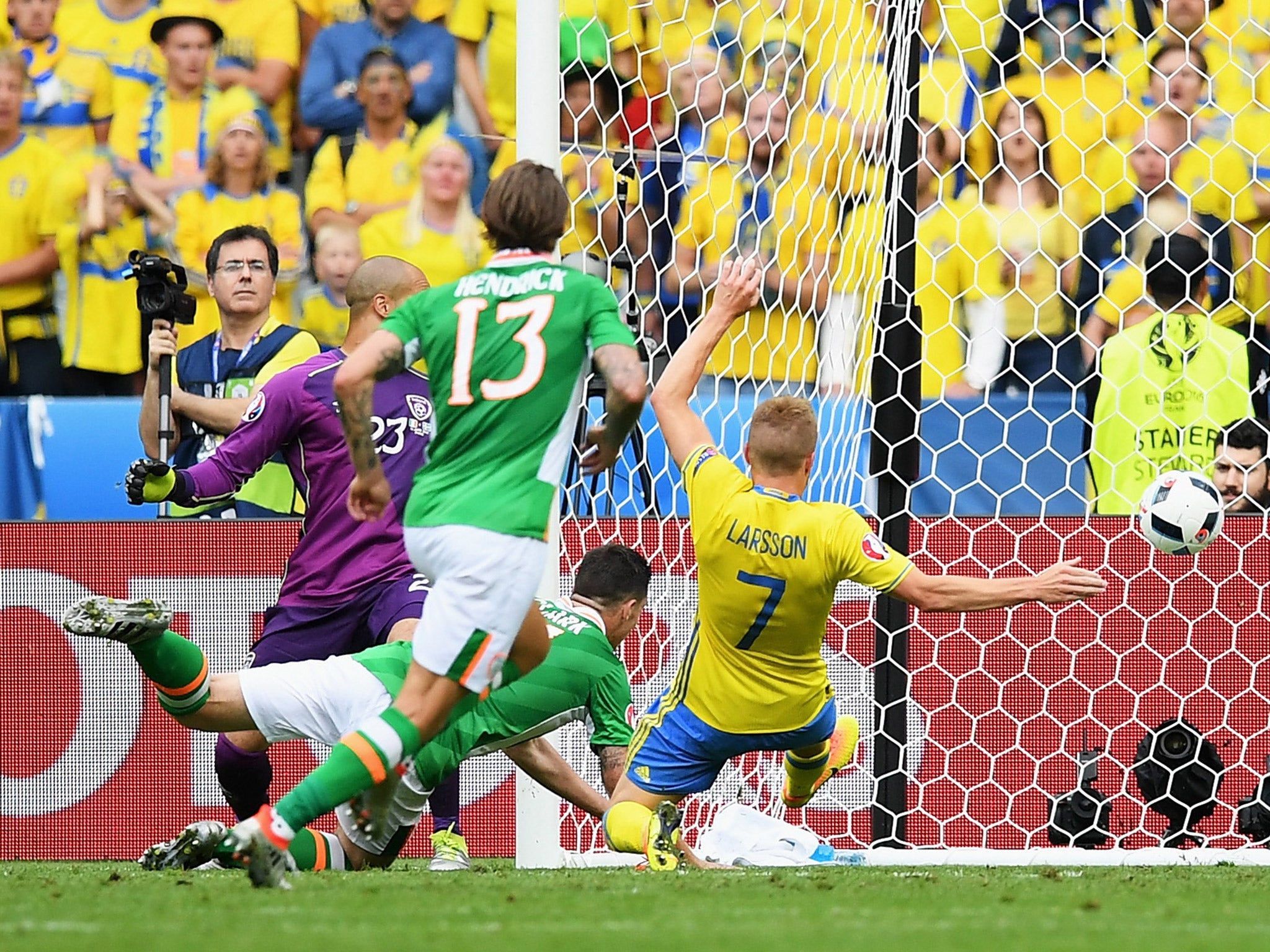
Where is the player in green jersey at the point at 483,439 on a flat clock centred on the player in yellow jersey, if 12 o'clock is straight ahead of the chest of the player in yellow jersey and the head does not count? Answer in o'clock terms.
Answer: The player in green jersey is roughly at 7 o'clock from the player in yellow jersey.

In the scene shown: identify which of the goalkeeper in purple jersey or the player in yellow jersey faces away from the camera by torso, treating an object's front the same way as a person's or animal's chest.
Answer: the player in yellow jersey

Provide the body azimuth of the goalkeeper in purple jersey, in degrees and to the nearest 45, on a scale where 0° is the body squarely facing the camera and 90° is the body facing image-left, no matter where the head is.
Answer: approximately 315°

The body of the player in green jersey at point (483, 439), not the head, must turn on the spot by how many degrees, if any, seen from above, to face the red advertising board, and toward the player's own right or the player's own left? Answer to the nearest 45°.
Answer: approximately 45° to the player's own right

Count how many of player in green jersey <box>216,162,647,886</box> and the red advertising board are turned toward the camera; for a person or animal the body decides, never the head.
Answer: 1

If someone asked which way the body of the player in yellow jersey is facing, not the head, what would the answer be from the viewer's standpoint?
away from the camera

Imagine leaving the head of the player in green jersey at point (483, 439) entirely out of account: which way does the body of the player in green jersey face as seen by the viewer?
away from the camera
